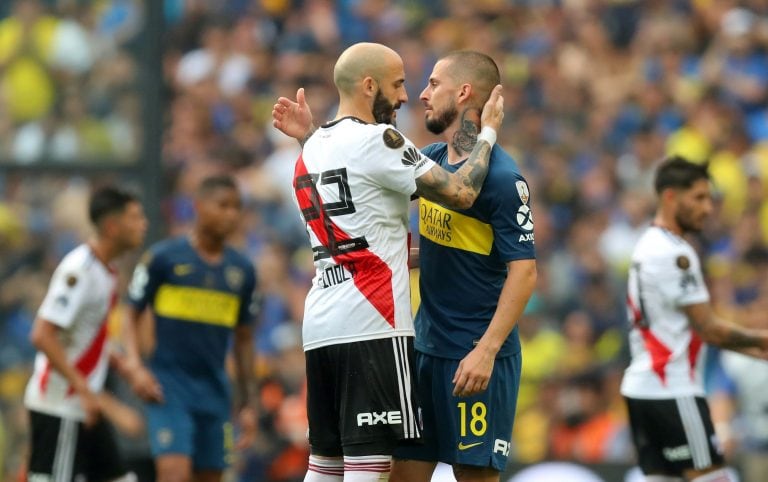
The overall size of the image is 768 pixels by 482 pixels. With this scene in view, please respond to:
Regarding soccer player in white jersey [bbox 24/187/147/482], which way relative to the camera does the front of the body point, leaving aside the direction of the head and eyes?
to the viewer's right

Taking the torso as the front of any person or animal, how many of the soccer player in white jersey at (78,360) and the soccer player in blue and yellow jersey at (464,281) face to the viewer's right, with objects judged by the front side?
1

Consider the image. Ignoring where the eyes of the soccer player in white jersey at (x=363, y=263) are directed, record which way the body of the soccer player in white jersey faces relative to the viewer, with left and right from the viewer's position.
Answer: facing away from the viewer and to the right of the viewer

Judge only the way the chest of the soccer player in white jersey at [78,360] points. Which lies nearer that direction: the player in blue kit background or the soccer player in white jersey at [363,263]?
the player in blue kit background

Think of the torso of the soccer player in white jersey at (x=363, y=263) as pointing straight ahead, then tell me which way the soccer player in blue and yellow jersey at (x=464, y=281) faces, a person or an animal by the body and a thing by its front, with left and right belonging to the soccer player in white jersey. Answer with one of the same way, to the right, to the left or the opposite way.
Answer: the opposite way

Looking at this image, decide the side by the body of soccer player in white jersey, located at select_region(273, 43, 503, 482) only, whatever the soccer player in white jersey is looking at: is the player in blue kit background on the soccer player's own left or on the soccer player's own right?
on the soccer player's own left

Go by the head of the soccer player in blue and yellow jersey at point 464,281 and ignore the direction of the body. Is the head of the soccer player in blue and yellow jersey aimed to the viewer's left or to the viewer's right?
to the viewer's left

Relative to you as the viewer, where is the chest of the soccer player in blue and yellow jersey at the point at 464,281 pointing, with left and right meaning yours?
facing the viewer and to the left of the viewer

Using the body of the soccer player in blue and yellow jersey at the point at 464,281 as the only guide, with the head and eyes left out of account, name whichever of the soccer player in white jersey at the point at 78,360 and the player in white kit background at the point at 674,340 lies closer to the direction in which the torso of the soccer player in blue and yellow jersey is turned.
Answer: the soccer player in white jersey

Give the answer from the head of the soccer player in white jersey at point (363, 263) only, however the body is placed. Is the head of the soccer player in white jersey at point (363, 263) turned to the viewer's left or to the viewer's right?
to the viewer's right

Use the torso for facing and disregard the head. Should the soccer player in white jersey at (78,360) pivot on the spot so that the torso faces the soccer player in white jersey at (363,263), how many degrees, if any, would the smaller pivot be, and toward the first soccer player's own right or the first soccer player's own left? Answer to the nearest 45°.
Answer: approximately 45° to the first soccer player's own right
